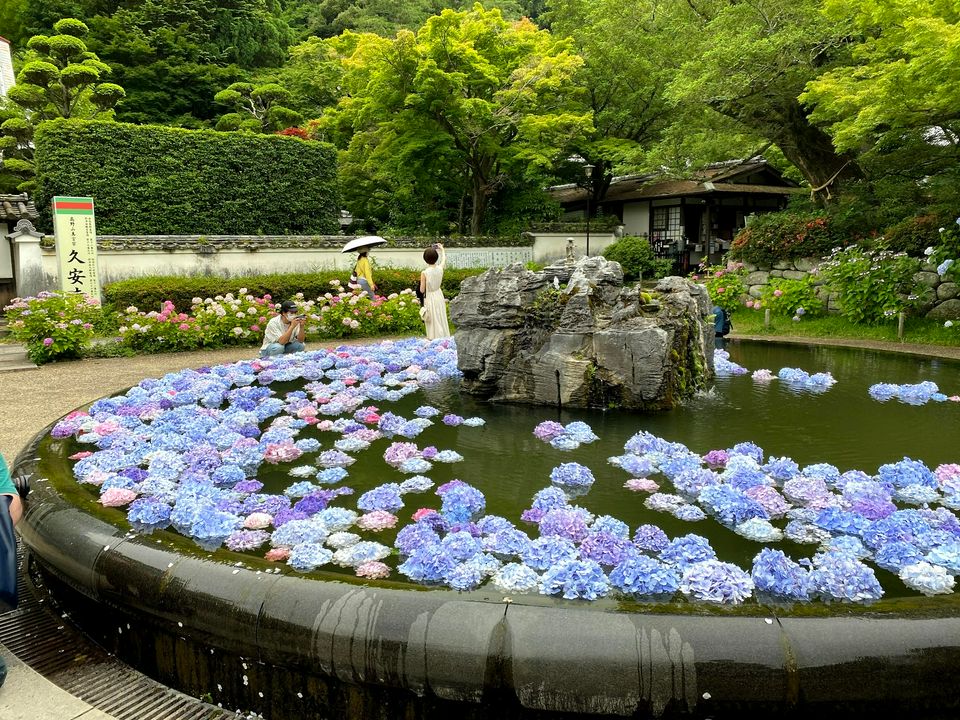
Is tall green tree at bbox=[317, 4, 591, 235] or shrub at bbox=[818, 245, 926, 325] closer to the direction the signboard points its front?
the shrub

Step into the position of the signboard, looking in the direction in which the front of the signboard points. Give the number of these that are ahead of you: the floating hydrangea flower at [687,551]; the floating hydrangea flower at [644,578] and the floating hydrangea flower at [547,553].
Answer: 3

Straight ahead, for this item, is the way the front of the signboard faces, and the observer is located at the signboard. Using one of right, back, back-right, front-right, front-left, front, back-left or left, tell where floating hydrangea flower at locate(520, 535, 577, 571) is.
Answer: front

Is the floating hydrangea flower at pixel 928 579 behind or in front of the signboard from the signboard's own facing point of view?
in front

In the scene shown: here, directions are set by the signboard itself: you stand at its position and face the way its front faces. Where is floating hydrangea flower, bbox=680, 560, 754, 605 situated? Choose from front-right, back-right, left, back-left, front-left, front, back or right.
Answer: front

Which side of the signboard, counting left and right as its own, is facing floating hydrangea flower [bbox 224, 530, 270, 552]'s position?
front

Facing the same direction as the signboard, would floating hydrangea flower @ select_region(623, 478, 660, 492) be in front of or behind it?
in front

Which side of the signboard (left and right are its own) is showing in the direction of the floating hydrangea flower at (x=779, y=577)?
front

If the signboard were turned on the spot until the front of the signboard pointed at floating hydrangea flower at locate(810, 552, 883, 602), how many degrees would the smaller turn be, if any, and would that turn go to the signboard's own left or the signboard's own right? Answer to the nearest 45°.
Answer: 0° — it already faces it

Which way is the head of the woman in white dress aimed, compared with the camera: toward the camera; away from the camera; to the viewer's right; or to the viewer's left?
away from the camera

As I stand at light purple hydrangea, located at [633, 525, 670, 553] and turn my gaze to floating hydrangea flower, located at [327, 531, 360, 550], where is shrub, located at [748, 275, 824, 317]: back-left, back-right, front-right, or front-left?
back-right

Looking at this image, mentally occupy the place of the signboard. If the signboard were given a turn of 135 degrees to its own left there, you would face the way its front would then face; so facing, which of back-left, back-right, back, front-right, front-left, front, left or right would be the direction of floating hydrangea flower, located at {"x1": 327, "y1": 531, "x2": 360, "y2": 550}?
back-right

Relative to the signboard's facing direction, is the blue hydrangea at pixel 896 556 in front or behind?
in front

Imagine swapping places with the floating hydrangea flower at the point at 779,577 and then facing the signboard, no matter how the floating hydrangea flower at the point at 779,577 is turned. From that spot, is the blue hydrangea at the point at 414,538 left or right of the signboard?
left

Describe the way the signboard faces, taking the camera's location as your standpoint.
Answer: facing the viewer

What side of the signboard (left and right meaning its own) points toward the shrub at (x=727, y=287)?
left

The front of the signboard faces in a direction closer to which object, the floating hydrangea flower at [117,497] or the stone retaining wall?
the floating hydrangea flower

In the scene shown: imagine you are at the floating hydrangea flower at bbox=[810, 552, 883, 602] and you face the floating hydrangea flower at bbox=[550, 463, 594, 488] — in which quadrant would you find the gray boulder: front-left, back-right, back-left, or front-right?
front-right
